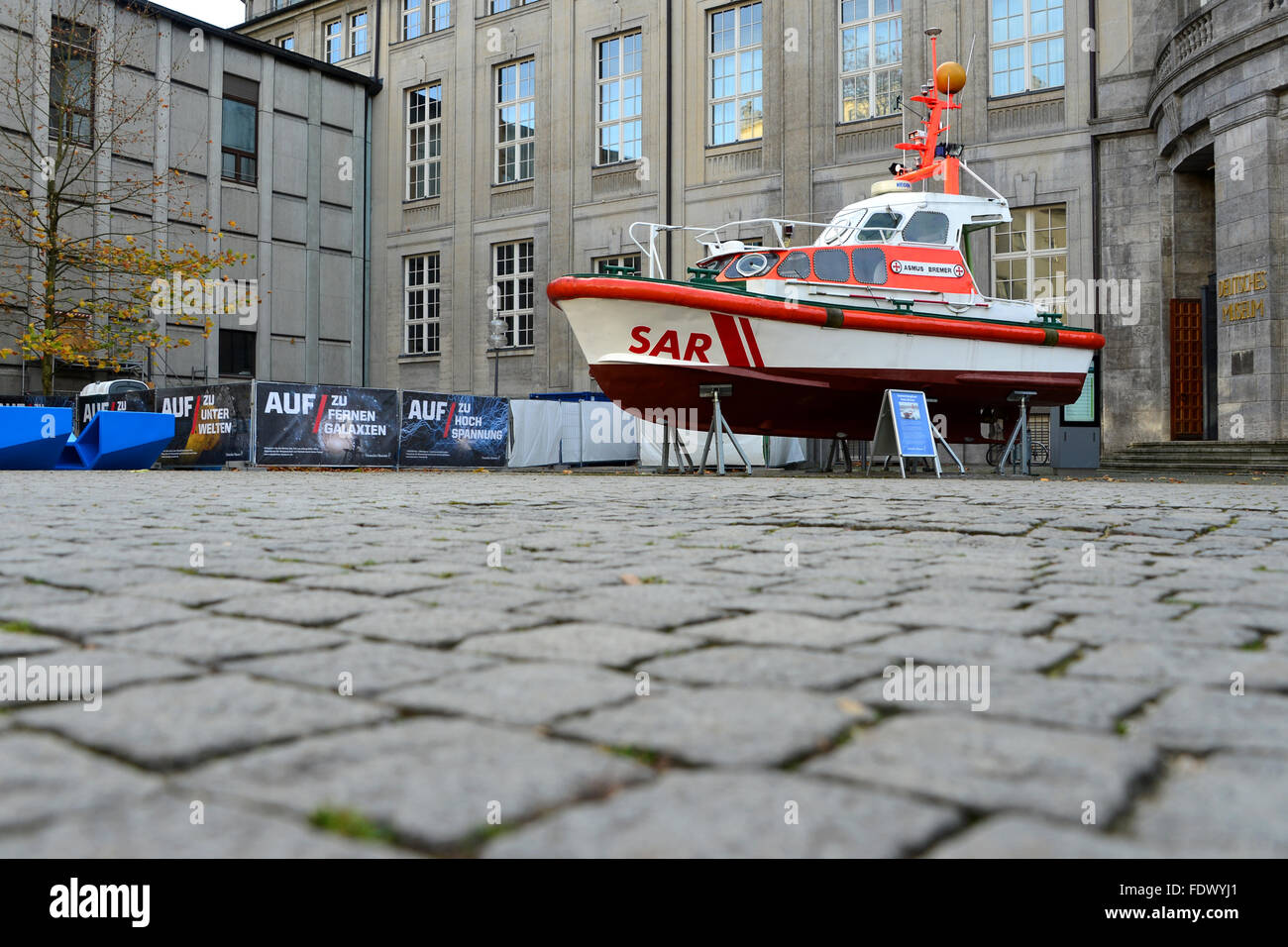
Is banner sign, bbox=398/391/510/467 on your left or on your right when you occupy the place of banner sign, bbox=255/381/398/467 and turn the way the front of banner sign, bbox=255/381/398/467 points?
on your left

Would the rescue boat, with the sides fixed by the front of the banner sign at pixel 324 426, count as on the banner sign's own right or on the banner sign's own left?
on the banner sign's own left

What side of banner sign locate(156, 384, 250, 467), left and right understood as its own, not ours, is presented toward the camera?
front

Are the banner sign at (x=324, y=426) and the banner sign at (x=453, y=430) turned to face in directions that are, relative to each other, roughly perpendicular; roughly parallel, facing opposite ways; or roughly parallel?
roughly parallel

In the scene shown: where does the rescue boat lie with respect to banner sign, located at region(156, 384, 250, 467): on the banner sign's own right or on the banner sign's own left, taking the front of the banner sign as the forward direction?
on the banner sign's own left

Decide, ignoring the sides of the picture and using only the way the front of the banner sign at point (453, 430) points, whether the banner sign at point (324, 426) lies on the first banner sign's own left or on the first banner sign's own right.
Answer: on the first banner sign's own right

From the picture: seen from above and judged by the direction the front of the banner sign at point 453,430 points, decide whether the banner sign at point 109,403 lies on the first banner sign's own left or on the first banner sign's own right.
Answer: on the first banner sign's own right

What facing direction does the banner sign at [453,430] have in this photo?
toward the camera

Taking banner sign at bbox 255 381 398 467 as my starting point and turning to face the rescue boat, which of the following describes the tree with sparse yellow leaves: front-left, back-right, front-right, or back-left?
back-left

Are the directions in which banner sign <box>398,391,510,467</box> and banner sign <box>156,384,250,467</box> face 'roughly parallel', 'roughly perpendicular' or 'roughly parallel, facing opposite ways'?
roughly parallel

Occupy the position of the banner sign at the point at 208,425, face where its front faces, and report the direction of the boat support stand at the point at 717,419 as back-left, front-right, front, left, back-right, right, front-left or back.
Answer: front-left

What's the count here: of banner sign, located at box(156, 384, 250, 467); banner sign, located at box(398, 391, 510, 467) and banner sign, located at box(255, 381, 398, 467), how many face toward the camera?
3

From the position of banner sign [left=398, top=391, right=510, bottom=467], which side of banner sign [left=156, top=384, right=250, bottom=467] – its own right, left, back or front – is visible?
left
